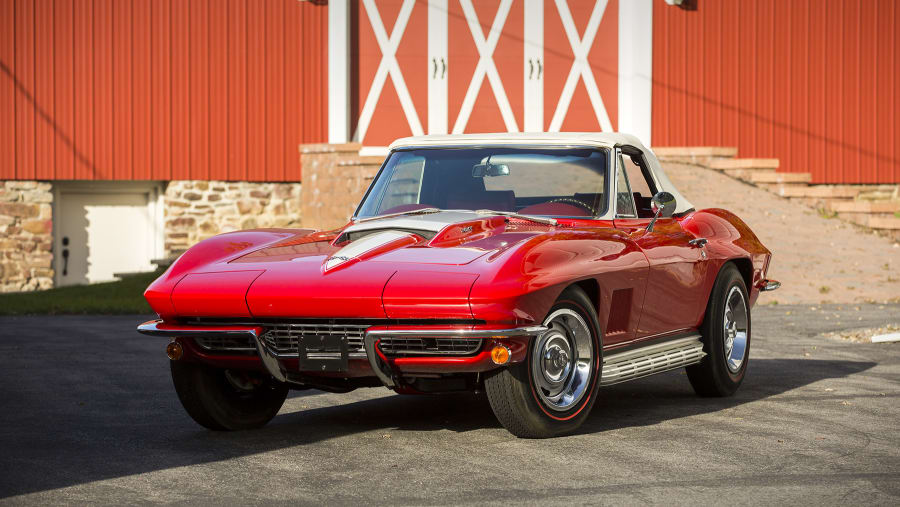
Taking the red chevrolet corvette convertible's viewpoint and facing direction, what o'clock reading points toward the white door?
The white door is roughly at 4 o'clock from the red chevrolet corvette convertible.

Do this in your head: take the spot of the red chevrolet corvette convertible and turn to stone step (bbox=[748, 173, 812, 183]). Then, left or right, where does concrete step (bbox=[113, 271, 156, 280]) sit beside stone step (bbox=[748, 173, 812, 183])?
left

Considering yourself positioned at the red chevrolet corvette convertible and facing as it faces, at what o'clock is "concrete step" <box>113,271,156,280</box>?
The concrete step is roughly at 4 o'clock from the red chevrolet corvette convertible.

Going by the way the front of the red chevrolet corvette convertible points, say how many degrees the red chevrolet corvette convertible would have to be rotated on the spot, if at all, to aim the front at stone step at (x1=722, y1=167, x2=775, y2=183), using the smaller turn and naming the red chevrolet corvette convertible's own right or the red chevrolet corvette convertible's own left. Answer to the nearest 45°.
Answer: approximately 135° to the red chevrolet corvette convertible's own right

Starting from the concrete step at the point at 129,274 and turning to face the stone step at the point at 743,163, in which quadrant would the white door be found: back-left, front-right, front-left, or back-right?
back-left

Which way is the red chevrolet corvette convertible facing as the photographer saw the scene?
facing the viewer and to the left of the viewer

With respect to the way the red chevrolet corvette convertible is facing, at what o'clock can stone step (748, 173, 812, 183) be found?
The stone step is roughly at 5 o'clock from the red chevrolet corvette convertible.

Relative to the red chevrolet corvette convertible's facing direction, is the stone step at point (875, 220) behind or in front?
behind

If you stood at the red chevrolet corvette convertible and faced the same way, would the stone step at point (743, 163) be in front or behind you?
behind
